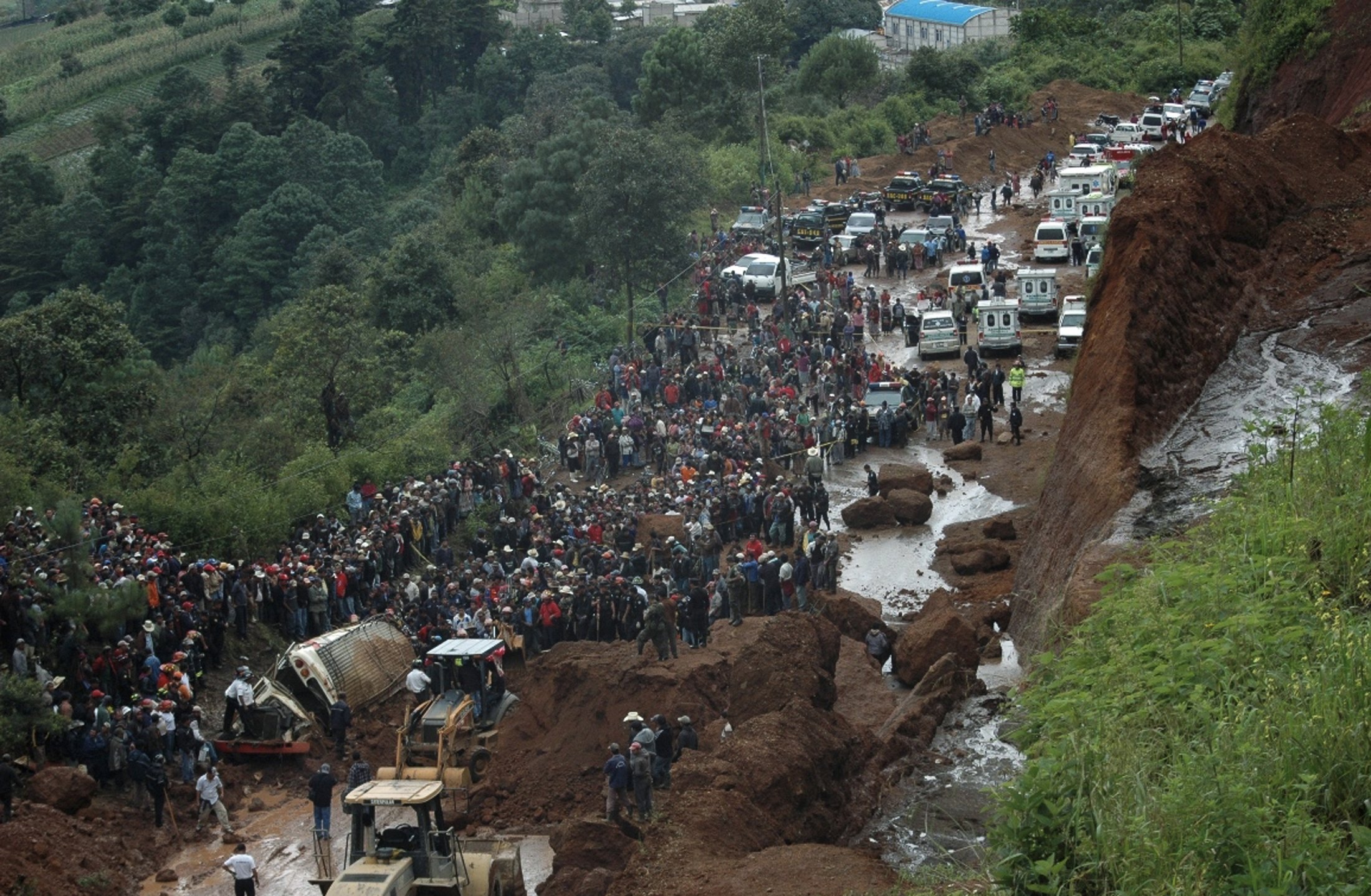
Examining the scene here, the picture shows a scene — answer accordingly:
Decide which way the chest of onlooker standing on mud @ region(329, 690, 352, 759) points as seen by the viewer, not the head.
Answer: away from the camera

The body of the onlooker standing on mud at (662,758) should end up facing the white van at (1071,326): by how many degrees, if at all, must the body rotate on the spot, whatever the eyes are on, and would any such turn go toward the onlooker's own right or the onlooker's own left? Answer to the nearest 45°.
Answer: approximately 135° to the onlooker's own right

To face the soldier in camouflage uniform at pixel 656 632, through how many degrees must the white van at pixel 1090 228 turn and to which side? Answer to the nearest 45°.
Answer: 0° — it already faces them

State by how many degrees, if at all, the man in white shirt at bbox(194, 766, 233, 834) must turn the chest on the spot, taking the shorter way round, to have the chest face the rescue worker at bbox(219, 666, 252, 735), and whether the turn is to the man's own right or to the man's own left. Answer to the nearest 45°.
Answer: approximately 135° to the man's own left

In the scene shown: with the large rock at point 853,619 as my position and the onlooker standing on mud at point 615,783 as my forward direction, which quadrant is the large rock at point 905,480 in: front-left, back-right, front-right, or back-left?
back-right

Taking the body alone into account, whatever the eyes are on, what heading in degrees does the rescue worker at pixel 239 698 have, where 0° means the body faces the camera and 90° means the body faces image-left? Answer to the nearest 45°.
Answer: approximately 270°

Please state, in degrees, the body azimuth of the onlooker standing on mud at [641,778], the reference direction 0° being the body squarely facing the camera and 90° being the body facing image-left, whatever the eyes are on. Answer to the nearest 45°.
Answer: approximately 90°
